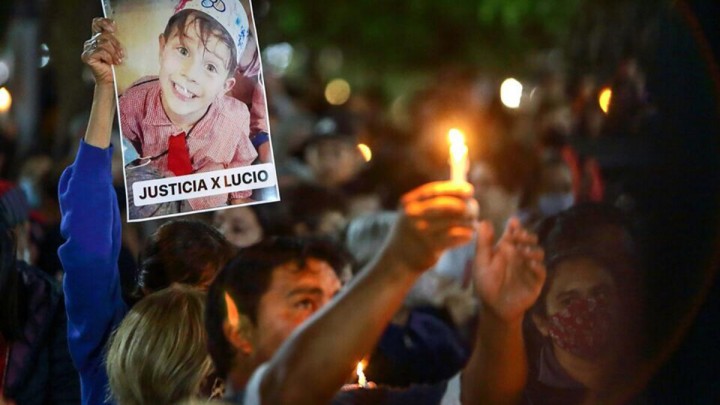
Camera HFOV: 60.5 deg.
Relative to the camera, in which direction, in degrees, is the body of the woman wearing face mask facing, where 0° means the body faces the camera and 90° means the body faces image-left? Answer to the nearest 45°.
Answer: approximately 315°
